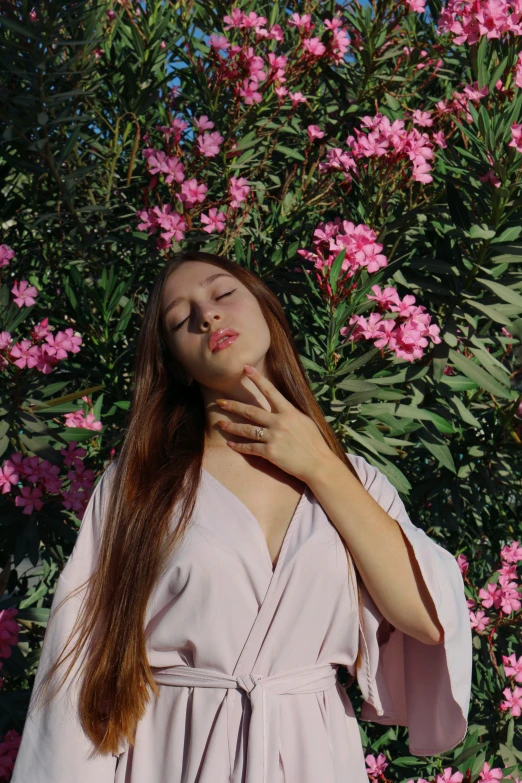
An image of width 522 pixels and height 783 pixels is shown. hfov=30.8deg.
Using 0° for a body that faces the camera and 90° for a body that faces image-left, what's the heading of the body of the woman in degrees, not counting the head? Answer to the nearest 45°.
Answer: approximately 0°
